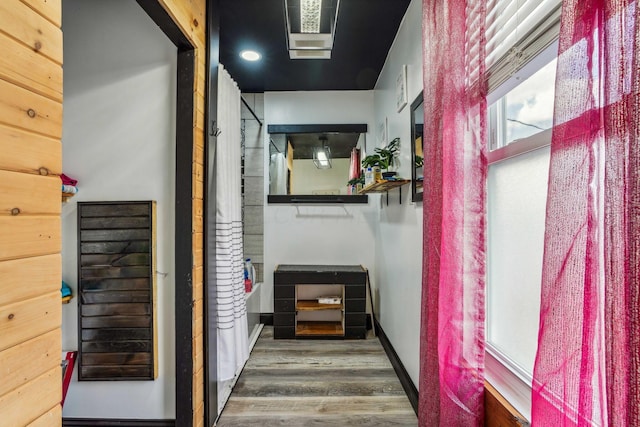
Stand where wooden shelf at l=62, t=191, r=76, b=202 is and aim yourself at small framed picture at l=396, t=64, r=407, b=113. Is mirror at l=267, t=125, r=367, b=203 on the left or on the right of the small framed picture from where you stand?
left

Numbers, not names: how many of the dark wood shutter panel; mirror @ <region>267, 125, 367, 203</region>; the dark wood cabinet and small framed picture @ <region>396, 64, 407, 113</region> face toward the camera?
3

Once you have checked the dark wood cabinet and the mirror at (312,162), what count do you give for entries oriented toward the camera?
2

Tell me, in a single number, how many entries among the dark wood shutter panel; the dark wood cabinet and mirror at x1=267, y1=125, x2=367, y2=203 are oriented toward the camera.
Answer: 3

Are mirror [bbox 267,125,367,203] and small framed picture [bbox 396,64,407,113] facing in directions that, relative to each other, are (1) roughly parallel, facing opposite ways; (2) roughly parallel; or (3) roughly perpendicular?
roughly perpendicular

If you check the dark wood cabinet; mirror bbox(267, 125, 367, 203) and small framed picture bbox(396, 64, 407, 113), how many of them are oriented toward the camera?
2

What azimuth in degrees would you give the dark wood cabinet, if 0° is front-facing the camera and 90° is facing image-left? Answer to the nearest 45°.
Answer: approximately 0°

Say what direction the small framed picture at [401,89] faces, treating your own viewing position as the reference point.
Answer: facing to the left of the viewer

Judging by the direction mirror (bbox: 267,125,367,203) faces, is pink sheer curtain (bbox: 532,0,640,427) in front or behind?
in front

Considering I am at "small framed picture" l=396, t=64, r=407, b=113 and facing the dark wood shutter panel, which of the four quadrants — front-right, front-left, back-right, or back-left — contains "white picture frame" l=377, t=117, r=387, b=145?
back-right
